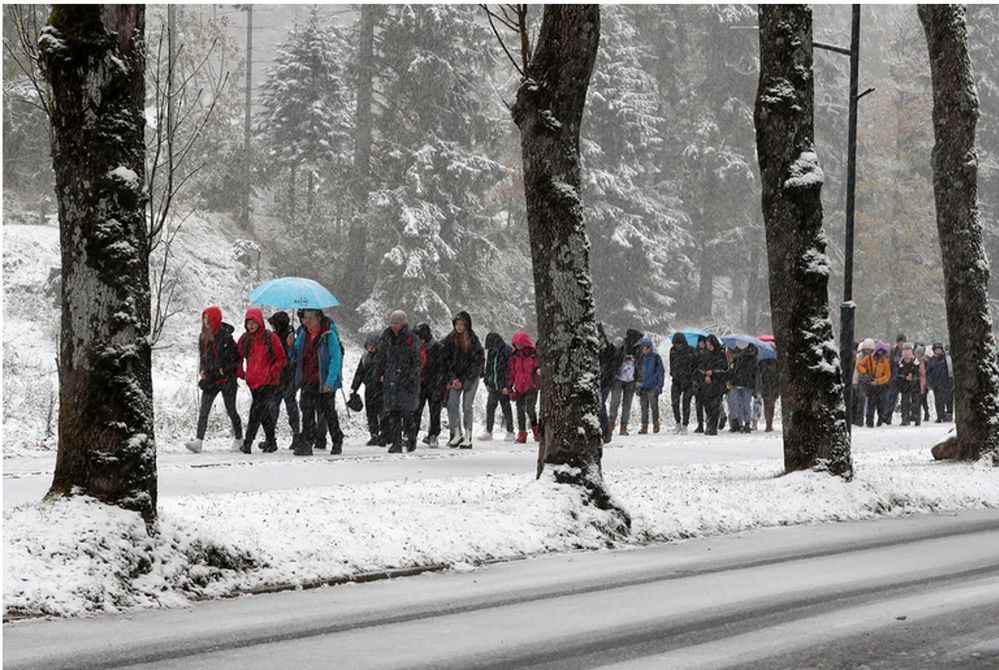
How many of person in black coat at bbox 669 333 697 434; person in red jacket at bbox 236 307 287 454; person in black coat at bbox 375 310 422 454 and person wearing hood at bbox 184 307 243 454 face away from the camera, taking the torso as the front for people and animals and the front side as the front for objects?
0

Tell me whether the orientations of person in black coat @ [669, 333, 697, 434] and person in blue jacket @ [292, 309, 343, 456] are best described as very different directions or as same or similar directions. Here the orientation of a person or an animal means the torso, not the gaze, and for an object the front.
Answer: same or similar directions

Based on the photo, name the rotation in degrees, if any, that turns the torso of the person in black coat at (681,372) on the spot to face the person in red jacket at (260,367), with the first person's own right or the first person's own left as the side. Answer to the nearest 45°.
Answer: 0° — they already face them

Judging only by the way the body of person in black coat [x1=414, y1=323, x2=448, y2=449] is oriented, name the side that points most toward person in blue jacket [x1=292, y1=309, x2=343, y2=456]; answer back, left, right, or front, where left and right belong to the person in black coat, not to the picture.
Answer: front

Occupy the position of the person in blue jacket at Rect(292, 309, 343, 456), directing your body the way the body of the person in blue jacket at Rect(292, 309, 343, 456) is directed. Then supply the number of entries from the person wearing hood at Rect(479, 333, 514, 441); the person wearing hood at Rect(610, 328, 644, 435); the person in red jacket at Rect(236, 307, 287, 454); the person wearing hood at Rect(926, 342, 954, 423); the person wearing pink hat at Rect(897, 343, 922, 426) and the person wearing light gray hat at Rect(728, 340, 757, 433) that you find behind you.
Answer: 5

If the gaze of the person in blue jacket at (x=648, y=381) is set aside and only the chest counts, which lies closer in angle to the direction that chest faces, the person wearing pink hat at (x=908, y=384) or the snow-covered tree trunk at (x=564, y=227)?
the snow-covered tree trunk

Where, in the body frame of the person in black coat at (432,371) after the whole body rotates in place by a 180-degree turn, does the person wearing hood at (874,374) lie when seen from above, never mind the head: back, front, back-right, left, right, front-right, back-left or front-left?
front

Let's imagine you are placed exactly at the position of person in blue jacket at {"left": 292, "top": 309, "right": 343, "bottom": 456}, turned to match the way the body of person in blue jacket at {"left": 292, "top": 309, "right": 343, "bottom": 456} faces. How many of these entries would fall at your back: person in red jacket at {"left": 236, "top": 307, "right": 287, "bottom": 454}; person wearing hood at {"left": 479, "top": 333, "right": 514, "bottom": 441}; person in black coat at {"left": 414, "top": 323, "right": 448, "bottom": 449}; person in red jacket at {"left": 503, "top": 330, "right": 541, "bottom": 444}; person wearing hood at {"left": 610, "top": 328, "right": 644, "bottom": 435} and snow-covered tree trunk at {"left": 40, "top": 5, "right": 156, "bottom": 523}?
4

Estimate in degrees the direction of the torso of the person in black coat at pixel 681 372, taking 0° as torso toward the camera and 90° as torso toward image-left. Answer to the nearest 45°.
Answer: approximately 45°

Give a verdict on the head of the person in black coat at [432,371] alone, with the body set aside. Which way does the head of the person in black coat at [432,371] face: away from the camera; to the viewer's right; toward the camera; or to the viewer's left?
to the viewer's left

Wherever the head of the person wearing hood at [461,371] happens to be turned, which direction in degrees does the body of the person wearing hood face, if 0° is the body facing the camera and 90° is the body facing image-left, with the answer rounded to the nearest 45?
approximately 45°

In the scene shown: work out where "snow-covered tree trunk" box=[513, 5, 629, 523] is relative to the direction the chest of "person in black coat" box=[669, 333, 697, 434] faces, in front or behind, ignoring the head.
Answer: in front

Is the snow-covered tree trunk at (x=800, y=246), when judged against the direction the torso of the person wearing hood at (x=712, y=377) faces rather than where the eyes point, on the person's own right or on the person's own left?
on the person's own left

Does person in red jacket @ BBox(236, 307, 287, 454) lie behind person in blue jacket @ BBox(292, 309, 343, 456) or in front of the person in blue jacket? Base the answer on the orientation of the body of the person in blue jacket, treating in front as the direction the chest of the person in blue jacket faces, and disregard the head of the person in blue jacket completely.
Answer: in front

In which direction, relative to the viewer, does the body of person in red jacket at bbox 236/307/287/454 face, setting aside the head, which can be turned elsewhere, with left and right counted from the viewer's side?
facing the viewer and to the left of the viewer
